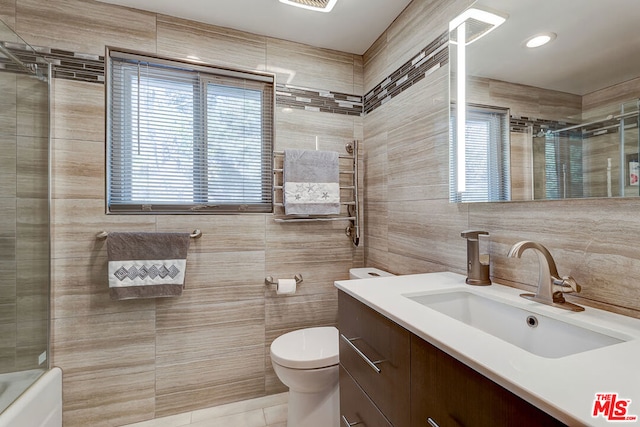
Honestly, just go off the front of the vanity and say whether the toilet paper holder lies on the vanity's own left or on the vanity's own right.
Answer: on the vanity's own right

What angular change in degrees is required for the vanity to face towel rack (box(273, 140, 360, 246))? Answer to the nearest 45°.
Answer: approximately 90° to its right

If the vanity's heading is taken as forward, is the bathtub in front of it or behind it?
in front

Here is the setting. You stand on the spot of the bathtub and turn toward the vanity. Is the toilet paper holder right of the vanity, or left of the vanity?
left

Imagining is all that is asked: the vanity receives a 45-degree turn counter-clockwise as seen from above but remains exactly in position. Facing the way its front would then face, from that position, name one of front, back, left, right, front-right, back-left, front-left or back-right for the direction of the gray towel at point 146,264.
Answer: right

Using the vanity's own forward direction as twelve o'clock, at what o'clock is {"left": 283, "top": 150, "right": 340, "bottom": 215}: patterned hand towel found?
The patterned hand towel is roughly at 3 o'clock from the vanity.

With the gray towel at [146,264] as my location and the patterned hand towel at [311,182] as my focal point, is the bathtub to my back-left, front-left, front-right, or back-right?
back-right
